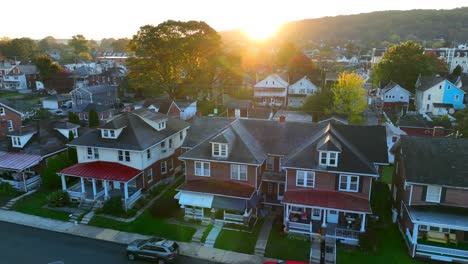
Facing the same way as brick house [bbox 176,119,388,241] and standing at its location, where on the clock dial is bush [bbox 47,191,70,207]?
The bush is roughly at 3 o'clock from the brick house.

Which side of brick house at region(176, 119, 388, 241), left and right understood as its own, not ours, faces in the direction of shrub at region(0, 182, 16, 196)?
right

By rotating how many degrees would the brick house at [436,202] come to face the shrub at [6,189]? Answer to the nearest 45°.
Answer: approximately 90° to its right

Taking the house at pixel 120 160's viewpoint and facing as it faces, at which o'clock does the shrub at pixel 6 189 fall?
The shrub is roughly at 2 o'clock from the house.

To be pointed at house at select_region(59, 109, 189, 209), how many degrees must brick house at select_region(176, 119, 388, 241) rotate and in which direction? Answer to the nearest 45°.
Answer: approximately 90° to its right

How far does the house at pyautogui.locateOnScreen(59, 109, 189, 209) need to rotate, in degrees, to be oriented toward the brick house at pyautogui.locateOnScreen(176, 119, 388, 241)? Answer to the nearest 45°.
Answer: approximately 90° to its left

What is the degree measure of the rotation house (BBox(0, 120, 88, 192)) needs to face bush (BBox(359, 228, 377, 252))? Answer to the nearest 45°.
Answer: approximately 90° to its left

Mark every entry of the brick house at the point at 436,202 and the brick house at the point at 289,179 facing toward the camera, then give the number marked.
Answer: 2

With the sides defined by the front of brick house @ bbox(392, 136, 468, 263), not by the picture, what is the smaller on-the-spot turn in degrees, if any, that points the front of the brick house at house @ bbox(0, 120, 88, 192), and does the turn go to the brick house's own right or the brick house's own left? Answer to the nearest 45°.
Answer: approximately 90° to the brick house's own right

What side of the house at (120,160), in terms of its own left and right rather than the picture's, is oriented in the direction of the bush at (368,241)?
left

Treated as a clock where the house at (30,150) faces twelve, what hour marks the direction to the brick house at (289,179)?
The brick house is roughly at 9 o'clock from the house.
